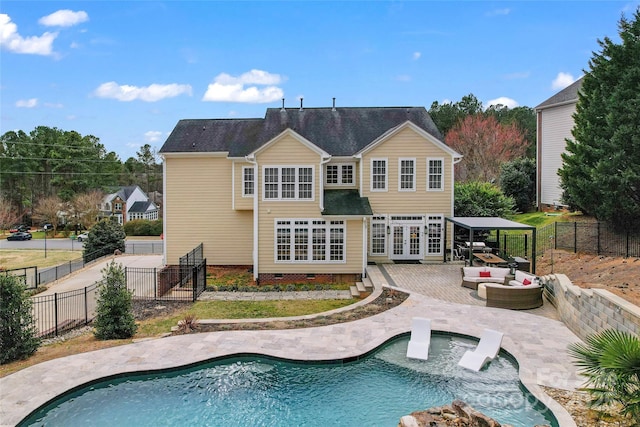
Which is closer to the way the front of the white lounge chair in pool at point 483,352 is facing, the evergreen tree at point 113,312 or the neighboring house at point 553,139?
the evergreen tree

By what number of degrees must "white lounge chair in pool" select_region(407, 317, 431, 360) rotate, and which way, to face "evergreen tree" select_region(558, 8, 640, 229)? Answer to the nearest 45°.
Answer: approximately 135° to its left

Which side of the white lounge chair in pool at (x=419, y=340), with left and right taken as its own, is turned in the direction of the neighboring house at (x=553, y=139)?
back

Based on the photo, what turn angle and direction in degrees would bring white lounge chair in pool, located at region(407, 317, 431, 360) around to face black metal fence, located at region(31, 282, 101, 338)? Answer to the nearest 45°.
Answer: approximately 90° to its right

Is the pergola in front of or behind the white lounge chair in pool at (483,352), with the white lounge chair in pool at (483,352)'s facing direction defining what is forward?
behind

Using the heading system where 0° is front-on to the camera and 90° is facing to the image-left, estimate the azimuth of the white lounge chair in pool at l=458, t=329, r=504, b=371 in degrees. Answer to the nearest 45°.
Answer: approximately 45°

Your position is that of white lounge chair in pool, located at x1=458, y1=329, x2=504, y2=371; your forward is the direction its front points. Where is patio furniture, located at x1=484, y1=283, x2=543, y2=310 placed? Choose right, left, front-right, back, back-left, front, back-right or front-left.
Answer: back-right

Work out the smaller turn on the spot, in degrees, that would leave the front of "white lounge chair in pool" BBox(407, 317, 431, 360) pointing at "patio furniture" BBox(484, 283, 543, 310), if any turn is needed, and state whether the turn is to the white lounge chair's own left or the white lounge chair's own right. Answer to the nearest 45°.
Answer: approximately 135° to the white lounge chair's own left

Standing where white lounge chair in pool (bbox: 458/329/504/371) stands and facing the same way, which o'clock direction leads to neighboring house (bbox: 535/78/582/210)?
The neighboring house is roughly at 5 o'clock from the white lounge chair in pool.
